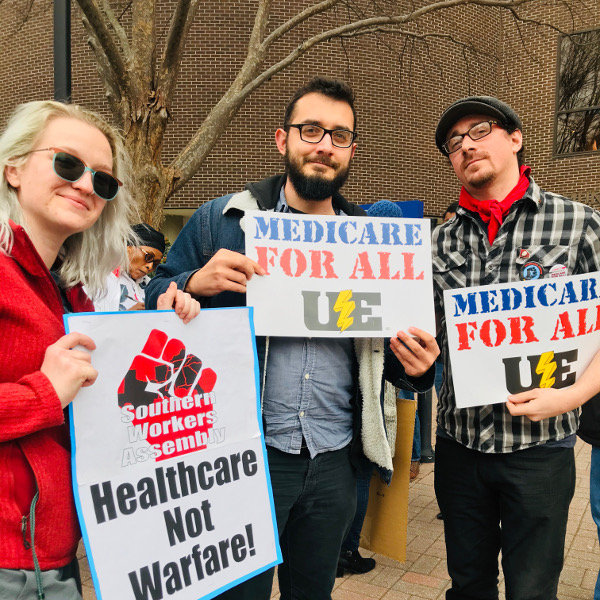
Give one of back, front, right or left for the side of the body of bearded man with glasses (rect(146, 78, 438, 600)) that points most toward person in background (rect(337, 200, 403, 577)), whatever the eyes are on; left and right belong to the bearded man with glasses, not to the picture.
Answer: back

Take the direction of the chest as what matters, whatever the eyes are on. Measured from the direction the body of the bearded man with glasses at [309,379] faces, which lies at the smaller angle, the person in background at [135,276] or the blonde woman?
the blonde woman

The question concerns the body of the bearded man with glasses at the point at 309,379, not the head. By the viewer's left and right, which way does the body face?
facing the viewer

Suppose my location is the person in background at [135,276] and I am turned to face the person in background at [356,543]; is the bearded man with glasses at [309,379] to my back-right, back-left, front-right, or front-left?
front-right

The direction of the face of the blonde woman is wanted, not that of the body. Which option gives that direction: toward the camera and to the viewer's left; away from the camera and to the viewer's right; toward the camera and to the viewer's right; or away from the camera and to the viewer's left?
toward the camera and to the viewer's right

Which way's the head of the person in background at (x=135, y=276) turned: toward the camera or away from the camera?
toward the camera

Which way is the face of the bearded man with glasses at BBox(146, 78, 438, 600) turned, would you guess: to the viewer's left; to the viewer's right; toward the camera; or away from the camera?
toward the camera

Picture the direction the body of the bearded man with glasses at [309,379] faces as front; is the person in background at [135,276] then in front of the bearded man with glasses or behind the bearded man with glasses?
behind

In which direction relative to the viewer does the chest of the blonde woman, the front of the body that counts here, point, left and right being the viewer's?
facing the viewer and to the right of the viewer

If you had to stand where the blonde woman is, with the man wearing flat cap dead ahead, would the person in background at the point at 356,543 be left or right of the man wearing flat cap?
left

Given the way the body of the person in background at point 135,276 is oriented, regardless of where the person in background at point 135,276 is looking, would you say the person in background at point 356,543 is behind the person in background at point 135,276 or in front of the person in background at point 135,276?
in front

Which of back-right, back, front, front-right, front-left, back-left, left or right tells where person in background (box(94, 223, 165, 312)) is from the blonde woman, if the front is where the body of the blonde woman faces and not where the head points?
back-left
